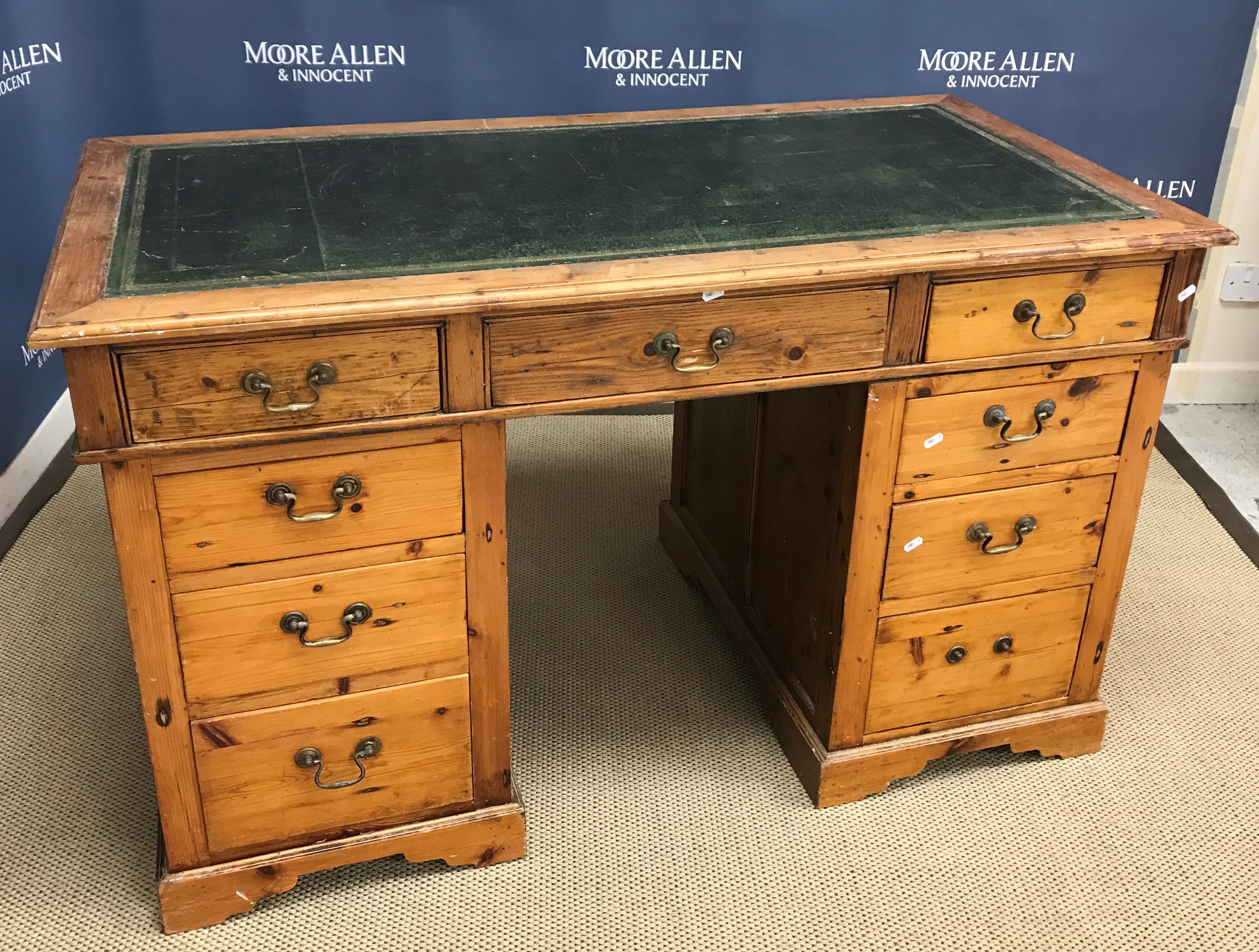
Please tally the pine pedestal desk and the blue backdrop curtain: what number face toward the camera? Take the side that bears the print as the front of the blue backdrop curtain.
2

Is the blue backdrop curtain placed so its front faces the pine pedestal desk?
yes

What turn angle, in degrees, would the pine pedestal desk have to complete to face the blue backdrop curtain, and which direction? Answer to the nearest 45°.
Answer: approximately 180°

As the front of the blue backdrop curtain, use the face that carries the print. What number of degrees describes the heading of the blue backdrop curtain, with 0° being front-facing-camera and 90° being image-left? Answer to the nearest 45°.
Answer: approximately 0°

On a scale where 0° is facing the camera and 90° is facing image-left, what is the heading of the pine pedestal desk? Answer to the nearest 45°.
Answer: approximately 0°
